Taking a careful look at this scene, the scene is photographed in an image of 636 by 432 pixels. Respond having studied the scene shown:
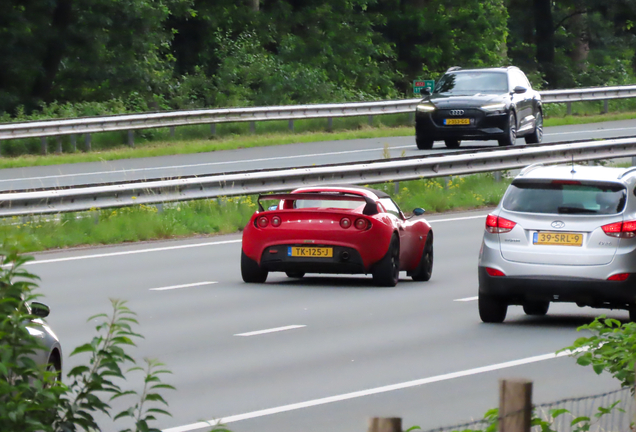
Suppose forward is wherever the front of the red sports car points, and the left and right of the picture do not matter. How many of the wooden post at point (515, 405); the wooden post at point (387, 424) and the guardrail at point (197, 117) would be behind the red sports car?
2

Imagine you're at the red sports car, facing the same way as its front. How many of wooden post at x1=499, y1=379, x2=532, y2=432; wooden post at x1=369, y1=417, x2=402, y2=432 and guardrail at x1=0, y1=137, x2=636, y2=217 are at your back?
2

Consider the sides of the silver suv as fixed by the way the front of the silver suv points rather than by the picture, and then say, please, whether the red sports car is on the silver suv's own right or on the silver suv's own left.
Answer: on the silver suv's own left

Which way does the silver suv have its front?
away from the camera

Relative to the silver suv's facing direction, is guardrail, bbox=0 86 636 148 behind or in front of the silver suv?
in front

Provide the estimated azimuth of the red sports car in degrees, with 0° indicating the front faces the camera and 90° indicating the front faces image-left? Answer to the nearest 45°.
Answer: approximately 180°

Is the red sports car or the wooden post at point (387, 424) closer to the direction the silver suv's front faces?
the red sports car

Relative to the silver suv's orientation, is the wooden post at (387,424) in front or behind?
behind

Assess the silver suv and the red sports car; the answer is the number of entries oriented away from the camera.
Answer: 2

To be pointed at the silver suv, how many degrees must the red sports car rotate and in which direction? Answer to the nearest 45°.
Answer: approximately 135° to its right

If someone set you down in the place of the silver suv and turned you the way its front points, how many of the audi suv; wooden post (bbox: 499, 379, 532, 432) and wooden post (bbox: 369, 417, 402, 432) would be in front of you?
1

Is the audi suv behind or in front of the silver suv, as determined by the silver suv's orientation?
in front
